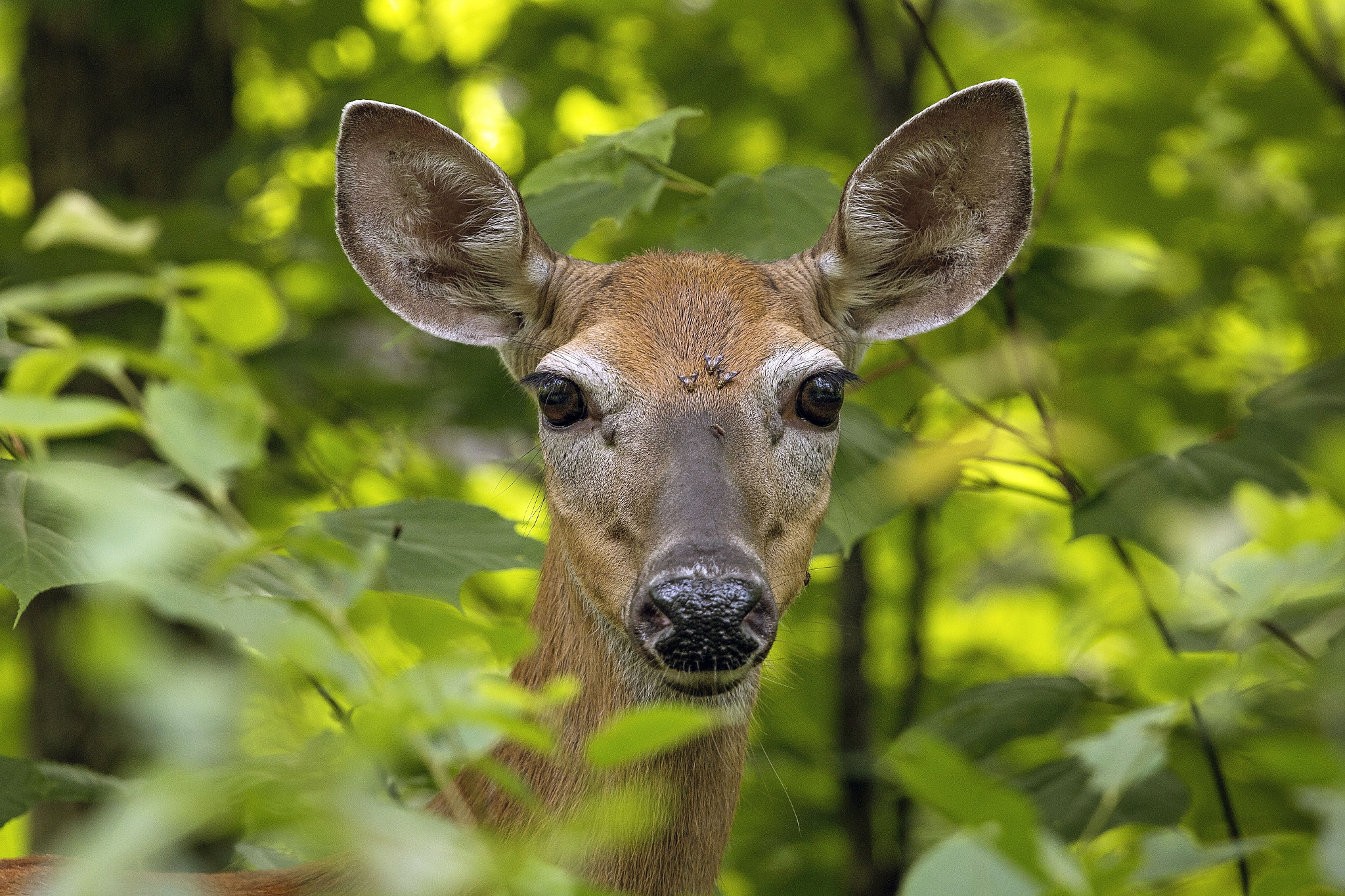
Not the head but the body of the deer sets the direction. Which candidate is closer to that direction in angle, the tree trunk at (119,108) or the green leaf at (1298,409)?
the green leaf

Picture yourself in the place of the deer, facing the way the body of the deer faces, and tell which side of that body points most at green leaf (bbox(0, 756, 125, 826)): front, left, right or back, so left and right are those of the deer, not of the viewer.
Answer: right

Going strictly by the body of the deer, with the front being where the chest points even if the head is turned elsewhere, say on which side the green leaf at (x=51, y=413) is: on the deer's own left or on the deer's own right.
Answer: on the deer's own right

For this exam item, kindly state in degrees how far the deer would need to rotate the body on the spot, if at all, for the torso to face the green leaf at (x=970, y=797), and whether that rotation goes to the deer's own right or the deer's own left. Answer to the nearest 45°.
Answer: approximately 45° to the deer's own right

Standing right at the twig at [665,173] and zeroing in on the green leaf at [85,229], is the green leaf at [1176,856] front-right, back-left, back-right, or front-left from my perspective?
back-left

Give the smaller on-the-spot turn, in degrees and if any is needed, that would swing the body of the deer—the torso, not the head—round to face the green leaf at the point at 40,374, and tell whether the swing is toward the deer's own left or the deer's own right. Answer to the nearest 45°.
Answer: approximately 90° to the deer's own right

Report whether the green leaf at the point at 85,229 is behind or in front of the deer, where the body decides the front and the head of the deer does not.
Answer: behind

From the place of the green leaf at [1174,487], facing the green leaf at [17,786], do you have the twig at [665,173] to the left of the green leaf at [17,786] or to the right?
right

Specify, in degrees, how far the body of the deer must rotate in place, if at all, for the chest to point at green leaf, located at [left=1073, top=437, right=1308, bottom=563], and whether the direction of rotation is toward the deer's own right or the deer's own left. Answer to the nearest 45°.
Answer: approximately 45° to the deer's own left

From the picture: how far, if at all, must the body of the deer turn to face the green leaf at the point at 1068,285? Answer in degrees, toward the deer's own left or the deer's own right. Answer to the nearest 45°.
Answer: approximately 90° to the deer's own left

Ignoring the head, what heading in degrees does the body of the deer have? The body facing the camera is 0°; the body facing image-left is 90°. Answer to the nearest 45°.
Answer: approximately 315°
